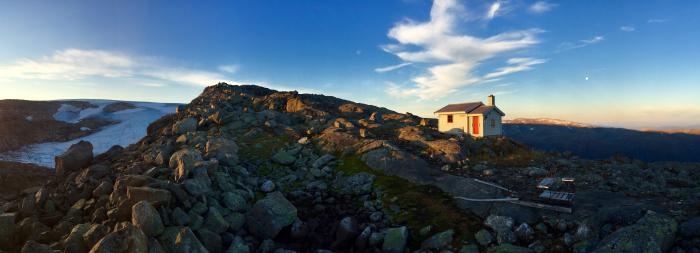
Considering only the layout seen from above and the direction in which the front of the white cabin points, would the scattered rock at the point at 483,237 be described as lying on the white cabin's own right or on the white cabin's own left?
on the white cabin's own left

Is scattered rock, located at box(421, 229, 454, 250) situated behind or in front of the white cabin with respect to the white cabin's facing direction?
in front

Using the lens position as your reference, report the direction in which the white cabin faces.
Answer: facing the viewer and to the left of the viewer

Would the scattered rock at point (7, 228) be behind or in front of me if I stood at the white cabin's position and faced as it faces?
in front

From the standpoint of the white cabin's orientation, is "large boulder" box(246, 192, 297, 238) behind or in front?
in front

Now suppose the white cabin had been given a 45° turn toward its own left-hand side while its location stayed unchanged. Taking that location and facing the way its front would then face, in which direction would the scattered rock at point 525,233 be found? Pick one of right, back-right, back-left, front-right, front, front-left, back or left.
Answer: front

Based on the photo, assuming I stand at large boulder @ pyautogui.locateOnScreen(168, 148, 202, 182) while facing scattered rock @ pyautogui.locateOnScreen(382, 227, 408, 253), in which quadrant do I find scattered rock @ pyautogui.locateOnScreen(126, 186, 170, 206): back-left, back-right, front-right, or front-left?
front-right
